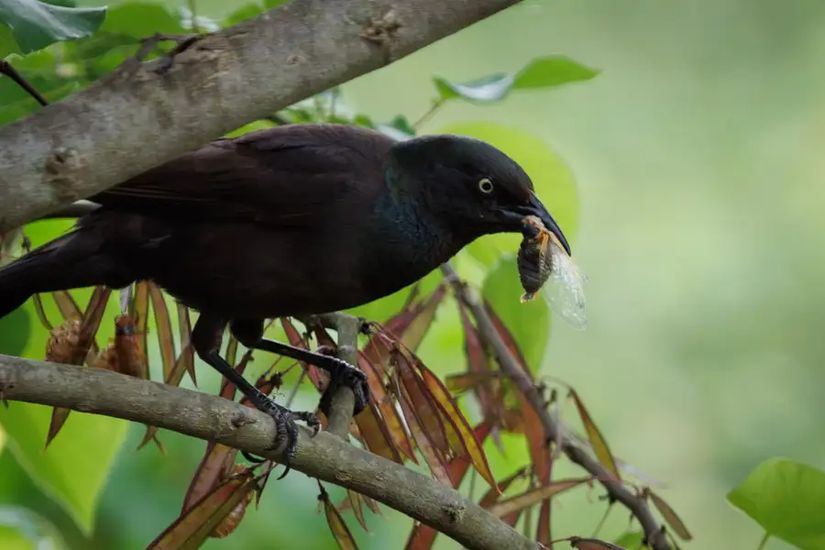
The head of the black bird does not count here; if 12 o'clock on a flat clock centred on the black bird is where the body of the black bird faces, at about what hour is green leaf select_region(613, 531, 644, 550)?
The green leaf is roughly at 1 o'clock from the black bird.

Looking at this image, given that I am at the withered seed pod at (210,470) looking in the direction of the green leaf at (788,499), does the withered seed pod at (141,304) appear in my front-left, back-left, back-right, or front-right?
back-left

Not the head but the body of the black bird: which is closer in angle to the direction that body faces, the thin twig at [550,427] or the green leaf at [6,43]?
the thin twig

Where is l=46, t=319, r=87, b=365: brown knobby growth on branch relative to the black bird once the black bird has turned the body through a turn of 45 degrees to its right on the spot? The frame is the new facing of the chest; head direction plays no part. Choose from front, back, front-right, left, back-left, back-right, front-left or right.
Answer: right

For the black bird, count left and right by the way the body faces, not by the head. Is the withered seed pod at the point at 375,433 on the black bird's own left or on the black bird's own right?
on the black bird's own left

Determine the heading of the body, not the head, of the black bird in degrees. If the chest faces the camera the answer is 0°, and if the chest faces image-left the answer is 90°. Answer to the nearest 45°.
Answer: approximately 270°

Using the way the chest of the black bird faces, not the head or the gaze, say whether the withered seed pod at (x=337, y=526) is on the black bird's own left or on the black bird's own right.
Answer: on the black bird's own right

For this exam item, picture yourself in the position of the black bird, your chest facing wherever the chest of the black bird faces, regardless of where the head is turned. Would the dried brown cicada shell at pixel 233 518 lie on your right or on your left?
on your right
